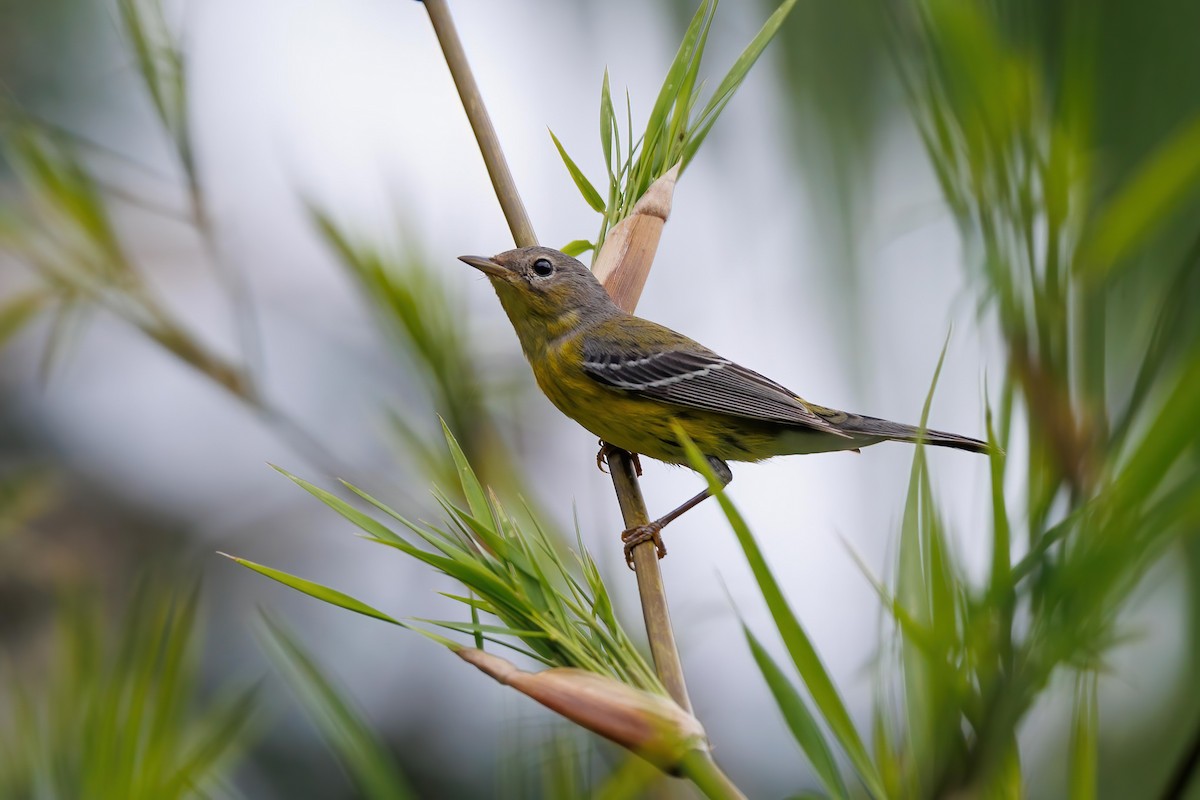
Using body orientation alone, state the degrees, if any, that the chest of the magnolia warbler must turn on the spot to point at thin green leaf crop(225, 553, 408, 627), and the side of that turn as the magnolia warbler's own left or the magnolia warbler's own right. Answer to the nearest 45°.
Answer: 0° — it already faces it

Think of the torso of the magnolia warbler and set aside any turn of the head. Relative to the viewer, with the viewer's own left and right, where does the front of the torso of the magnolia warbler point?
facing to the left of the viewer

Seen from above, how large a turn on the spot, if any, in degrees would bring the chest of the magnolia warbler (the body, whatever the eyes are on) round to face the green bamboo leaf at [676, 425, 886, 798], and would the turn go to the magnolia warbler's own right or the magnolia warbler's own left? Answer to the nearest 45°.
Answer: approximately 90° to the magnolia warbler's own left

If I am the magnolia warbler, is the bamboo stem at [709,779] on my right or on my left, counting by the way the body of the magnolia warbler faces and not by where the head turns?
on my left
